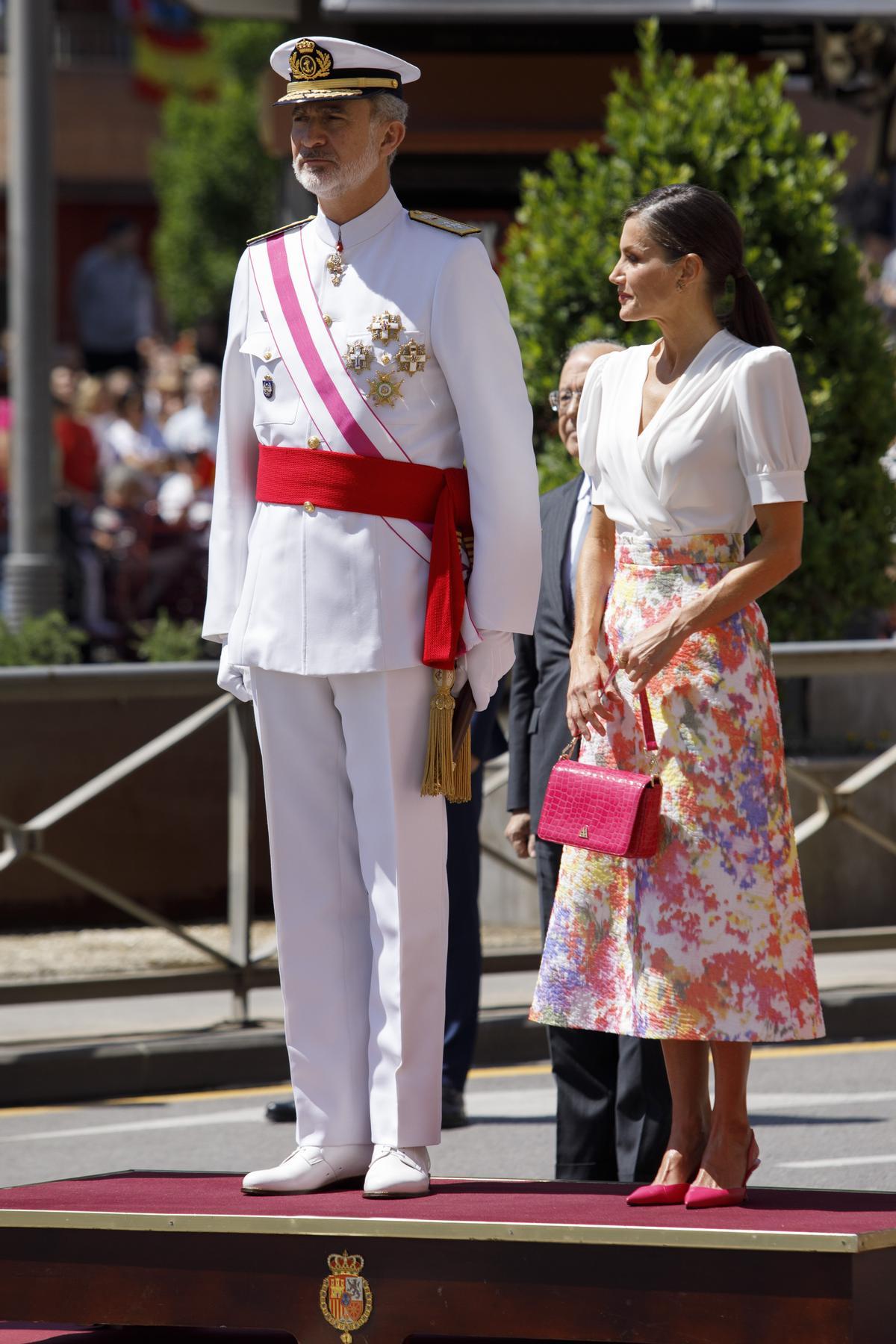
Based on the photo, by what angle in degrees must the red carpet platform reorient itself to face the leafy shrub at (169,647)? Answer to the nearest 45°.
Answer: approximately 180°

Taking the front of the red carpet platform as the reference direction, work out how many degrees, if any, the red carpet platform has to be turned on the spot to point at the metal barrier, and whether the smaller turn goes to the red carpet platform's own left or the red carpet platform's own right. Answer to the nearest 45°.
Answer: approximately 180°

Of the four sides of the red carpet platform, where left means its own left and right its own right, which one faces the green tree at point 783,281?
back

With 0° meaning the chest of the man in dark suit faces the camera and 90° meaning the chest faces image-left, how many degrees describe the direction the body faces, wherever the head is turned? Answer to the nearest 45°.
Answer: approximately 45°

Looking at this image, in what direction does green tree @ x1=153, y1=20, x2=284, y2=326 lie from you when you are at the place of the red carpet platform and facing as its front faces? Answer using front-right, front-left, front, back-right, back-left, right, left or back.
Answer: back

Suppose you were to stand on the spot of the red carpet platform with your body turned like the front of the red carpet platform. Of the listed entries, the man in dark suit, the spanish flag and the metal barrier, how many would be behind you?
3

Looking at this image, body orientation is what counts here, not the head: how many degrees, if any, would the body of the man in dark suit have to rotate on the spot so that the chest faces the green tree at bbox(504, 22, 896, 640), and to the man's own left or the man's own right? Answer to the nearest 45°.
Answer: approximately 135° to the man's own right

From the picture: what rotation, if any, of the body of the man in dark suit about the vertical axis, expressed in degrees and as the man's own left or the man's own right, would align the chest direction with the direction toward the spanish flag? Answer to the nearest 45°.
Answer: approximately 135° to the man's own right

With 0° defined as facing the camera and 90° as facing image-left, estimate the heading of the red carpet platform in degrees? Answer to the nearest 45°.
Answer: approximately 0°

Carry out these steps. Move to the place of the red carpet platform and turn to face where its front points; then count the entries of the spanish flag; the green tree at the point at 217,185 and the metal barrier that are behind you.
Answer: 3

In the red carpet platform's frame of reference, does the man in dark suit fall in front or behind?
behind
